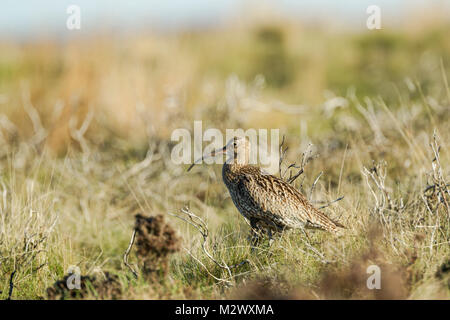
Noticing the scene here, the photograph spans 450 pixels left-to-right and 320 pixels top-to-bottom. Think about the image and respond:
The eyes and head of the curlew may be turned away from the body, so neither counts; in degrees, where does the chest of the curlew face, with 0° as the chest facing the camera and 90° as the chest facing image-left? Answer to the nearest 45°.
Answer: approximately 90°
